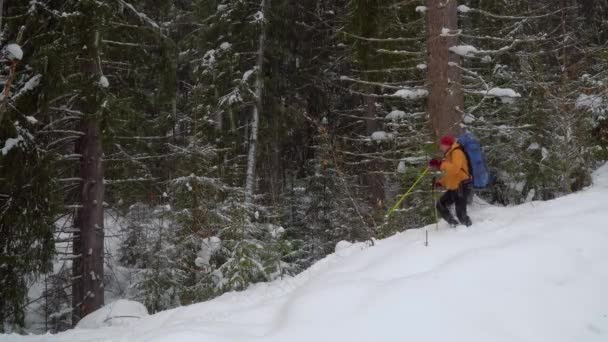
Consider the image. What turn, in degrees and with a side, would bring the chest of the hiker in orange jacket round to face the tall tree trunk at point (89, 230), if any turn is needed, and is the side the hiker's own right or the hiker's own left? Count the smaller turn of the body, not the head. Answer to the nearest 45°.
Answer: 0° — they already face it

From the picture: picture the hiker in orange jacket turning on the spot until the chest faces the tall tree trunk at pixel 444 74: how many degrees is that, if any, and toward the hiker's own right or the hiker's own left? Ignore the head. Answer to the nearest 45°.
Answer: approximately 90° to the hiker's own right

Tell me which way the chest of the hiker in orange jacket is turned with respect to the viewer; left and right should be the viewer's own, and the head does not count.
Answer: facing to the left of the viewer
